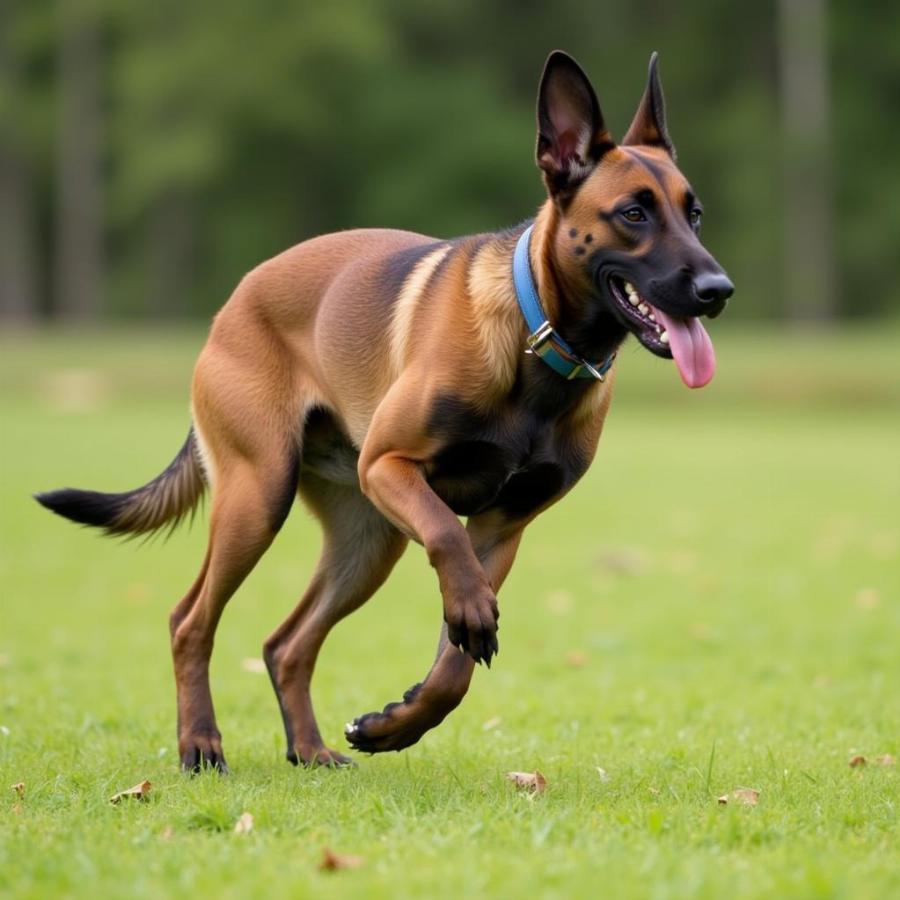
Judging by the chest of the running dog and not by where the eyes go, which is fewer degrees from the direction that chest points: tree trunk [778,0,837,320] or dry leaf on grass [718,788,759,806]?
the dry leaf on grass

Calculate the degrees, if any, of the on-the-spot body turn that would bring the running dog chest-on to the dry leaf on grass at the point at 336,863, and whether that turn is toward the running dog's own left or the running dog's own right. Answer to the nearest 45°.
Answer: approximately 45° to the running dog's own right

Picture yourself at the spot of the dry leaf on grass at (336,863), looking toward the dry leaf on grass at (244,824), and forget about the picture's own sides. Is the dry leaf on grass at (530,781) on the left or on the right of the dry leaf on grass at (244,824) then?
right

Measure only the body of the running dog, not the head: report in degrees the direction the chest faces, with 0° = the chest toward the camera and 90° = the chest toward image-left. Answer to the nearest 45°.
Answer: approximately 315°

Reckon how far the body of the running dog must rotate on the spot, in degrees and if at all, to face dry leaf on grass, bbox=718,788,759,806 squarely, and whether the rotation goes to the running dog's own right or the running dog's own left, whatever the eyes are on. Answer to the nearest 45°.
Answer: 0° — it already faces it
